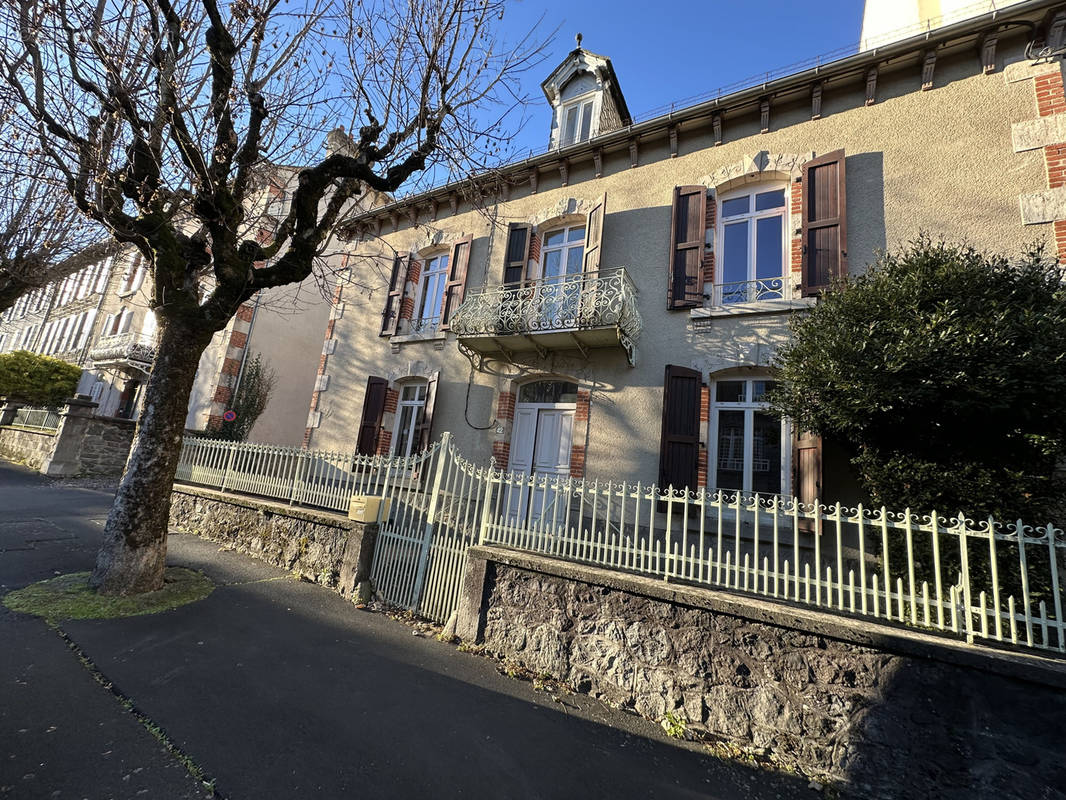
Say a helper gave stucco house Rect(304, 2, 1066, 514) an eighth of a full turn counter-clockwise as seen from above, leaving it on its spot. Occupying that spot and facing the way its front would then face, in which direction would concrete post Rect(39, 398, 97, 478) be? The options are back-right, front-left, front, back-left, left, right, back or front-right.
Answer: right

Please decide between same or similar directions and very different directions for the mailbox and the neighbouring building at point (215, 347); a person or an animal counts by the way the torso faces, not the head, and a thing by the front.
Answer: same or similar directions

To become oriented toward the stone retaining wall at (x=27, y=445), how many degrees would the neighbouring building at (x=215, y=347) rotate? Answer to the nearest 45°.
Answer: approximately 45° to its right

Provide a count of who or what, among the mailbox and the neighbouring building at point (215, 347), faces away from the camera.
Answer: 0

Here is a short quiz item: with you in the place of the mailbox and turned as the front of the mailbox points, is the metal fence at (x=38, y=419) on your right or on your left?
on your right

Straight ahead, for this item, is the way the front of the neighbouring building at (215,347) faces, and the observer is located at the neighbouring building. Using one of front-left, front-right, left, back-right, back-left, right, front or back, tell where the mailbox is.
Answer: front-left

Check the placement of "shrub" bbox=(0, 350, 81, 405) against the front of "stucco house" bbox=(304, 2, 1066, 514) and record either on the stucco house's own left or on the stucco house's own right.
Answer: on the stucco house's own right

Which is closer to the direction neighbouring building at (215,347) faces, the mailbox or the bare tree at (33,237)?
the bare tree

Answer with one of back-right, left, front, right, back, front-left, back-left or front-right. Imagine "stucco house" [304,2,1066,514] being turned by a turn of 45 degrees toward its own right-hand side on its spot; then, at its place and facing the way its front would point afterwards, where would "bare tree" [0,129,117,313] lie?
front

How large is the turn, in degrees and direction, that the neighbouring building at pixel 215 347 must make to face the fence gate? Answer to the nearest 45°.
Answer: approximately 45° to its left

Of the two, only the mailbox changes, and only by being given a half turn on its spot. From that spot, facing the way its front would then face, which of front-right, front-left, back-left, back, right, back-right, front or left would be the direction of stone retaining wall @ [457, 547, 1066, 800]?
right

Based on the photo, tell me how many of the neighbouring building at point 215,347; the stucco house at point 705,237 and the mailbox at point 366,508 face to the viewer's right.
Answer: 0

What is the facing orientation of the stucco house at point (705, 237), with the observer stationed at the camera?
facing the viewer and to the left of the viewer

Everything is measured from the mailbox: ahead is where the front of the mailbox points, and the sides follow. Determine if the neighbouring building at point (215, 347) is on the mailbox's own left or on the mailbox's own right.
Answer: on the mailbox's own right

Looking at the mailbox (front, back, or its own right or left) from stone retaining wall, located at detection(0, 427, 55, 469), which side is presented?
right

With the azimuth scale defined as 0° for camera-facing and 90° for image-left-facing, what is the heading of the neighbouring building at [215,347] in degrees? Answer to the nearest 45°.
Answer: approximately 45°
